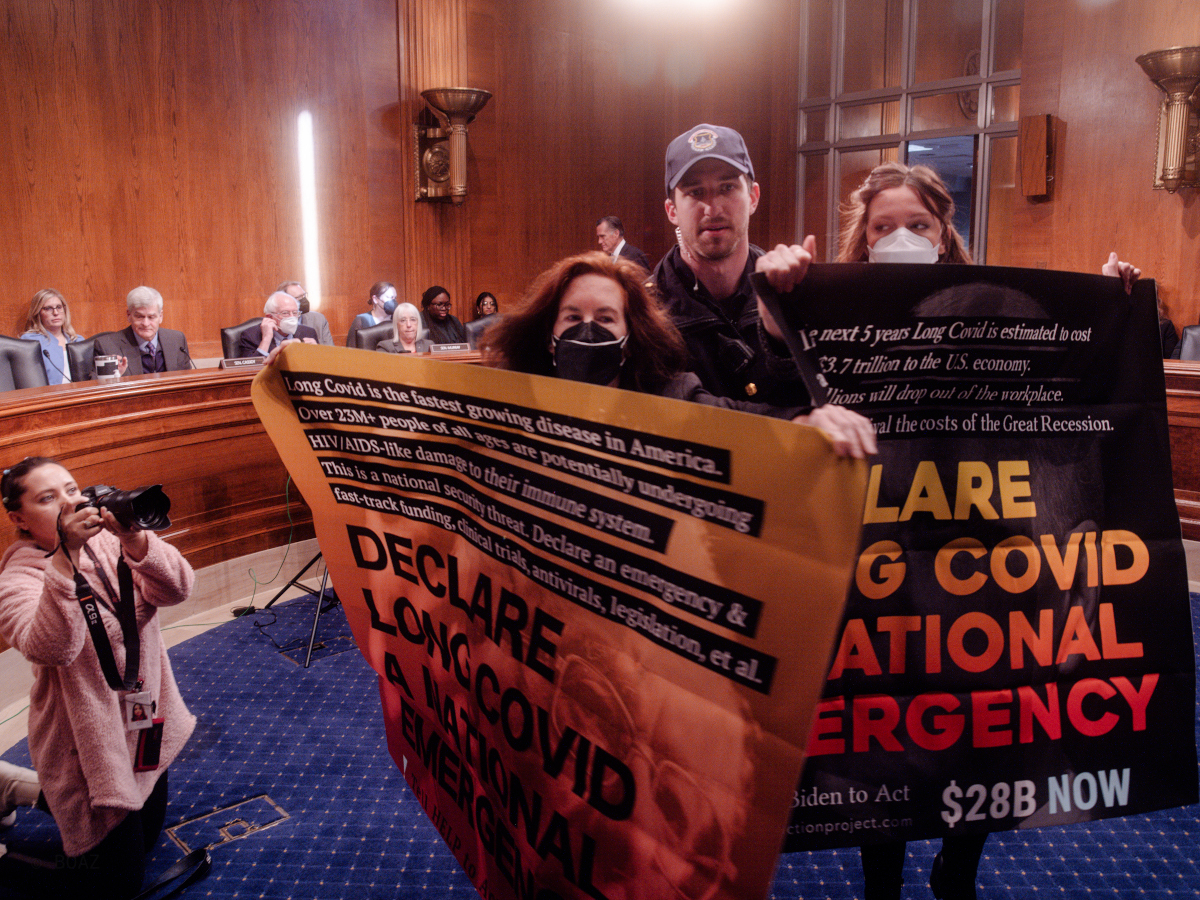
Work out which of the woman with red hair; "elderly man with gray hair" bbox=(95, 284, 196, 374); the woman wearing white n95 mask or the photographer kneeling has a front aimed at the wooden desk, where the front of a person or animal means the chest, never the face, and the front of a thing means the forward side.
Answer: the elderly man with gray hair

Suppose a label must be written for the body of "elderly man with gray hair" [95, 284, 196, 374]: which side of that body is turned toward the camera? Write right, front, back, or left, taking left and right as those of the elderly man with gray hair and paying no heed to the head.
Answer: front

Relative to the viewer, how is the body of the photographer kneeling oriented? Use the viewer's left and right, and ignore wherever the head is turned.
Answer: facing the viewer and to the right of the viewer

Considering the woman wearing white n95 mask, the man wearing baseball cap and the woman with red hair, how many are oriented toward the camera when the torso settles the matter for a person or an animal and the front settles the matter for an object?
3

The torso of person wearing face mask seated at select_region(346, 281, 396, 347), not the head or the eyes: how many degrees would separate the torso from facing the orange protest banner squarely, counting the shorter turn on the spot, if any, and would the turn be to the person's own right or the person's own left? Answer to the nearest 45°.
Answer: approximately 45° to the person's own right

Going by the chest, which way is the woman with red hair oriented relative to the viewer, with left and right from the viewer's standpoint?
facing the viewer

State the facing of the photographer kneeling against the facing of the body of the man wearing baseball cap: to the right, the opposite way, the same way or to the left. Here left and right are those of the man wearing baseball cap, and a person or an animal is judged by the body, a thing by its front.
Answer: to the left
